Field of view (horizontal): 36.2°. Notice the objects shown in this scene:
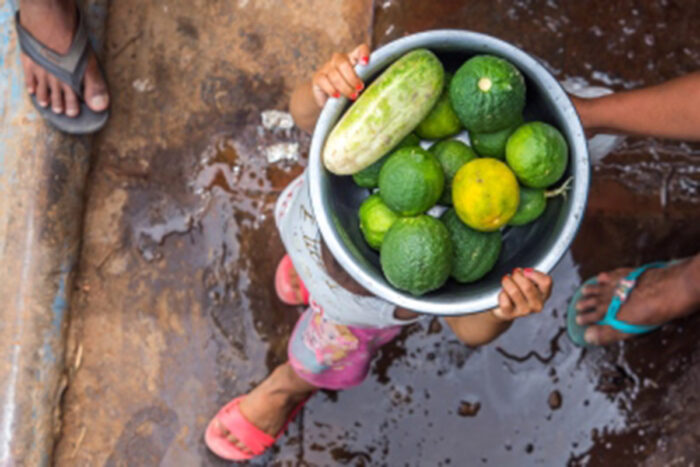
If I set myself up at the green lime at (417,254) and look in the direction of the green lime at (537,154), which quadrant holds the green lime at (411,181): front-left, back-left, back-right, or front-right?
front-left

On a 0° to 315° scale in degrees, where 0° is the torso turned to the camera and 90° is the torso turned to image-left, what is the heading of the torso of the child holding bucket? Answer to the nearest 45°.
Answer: approximately 45°
